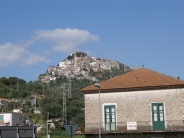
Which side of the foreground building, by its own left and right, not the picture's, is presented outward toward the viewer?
front
